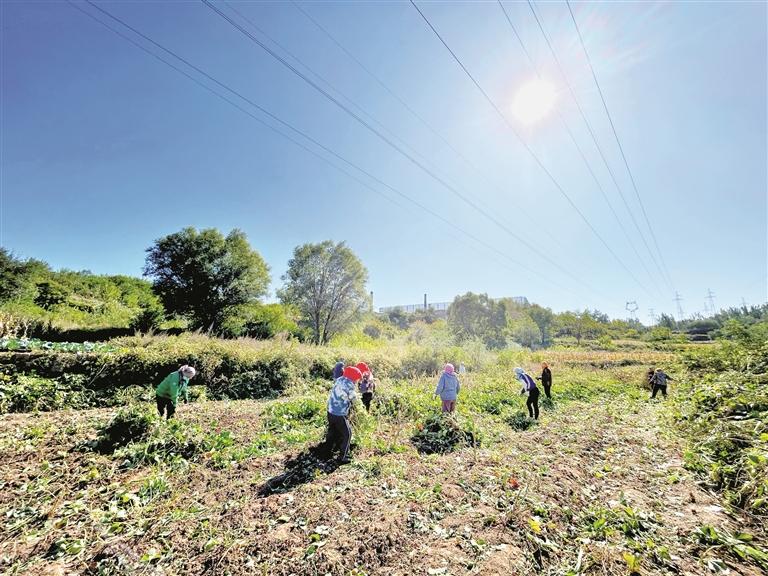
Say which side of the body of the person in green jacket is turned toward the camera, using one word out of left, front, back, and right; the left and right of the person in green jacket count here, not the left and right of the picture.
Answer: right

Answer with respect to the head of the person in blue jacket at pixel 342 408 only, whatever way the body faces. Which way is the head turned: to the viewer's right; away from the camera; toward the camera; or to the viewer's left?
away from the camera

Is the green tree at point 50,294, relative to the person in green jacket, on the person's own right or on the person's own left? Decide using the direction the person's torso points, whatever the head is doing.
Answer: on the person's own left

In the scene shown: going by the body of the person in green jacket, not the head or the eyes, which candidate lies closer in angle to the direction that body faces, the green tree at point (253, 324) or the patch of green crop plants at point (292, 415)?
the patch of green crop plants

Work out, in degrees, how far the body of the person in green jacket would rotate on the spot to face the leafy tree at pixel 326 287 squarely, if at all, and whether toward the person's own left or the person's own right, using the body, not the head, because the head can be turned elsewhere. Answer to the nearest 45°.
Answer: approximately 45° to the person's own left

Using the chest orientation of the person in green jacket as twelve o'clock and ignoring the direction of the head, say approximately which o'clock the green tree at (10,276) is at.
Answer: The green tree is roughly at 8 o'clock from the person in green jacket.

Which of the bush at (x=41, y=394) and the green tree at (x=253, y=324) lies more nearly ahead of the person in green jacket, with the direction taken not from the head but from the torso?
the green tree

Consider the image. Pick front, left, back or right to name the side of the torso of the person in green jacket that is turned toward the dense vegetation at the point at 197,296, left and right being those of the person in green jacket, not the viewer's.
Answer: left

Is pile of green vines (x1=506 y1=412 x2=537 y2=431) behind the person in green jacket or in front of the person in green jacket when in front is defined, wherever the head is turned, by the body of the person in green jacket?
in front

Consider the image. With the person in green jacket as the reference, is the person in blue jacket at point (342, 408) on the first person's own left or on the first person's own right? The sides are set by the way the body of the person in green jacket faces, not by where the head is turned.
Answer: on the first person's own right

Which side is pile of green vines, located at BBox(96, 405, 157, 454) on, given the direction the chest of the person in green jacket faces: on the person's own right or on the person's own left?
on the person's own right

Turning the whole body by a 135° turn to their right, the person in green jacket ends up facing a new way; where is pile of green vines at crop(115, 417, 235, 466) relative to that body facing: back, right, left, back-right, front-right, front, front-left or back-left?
front-left
